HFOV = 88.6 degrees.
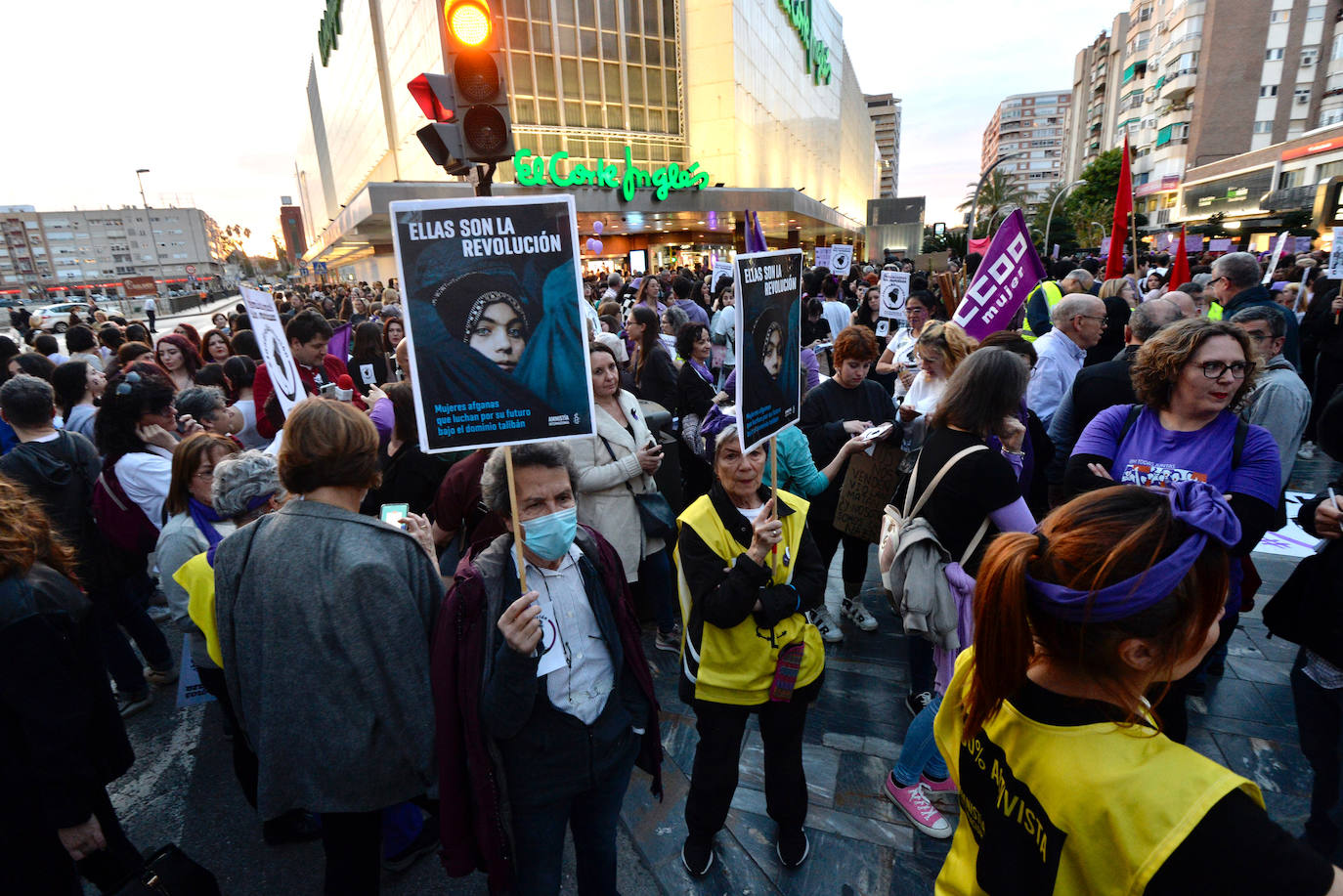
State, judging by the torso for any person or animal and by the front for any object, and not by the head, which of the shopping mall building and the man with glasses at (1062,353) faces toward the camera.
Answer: the shopping mall building

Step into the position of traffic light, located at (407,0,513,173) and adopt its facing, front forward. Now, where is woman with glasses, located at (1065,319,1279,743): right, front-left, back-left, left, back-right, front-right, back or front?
front-left

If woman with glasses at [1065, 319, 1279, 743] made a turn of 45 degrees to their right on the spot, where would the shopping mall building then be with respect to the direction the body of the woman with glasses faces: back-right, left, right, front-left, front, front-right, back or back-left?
right

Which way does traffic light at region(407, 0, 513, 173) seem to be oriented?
toward the camera

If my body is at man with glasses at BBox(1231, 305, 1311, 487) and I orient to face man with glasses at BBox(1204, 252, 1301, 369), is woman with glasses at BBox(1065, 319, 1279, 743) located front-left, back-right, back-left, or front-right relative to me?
back-left

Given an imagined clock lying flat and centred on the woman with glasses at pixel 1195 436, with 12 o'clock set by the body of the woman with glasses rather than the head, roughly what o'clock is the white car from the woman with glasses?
The white car is roughly at 3 o'clock from the woman with glasses.

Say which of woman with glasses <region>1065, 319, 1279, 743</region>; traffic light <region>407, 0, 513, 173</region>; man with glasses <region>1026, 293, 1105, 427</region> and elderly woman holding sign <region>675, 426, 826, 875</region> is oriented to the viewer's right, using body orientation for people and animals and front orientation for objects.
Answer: the man with glasses

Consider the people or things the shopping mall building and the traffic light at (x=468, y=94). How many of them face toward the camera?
2

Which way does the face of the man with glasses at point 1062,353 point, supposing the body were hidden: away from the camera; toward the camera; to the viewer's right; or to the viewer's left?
to the viewer's right

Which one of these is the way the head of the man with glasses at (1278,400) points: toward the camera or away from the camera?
toward the camera

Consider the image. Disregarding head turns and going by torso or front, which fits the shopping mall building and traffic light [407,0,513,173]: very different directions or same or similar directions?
same or similar directions

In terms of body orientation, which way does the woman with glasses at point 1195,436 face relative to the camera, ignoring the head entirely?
toward the camera

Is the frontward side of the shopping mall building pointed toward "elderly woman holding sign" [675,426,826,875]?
yes

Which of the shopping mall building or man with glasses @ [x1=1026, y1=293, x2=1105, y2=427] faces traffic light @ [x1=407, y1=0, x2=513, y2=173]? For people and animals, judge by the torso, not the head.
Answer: the shopping mall building

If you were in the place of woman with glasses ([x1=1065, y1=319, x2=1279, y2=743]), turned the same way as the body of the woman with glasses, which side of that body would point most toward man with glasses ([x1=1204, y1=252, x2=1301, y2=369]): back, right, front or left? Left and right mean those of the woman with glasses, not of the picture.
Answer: back

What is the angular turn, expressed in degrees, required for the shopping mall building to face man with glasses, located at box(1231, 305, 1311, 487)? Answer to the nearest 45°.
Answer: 0° — it already faces them

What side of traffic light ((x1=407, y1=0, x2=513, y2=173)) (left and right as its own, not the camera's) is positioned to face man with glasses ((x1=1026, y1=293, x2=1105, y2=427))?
left

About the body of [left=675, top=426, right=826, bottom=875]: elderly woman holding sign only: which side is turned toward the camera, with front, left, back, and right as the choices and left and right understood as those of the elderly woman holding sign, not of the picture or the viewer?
front

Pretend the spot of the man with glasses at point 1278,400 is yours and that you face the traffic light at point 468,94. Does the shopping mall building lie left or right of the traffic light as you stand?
right
